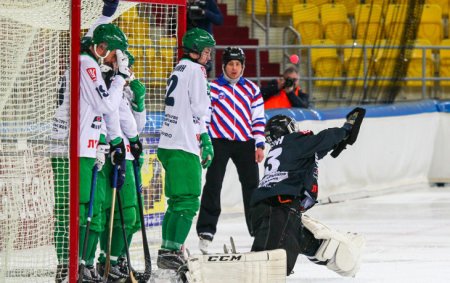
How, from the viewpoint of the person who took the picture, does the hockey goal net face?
facing the viewer and to the right of the viewer

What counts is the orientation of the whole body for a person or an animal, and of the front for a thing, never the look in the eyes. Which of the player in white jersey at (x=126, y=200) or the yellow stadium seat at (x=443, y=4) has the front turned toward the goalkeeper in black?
the yellow stadium seat

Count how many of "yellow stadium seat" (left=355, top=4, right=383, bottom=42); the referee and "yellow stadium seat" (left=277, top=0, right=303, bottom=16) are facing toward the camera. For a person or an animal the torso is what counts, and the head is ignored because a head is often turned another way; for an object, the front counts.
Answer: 3

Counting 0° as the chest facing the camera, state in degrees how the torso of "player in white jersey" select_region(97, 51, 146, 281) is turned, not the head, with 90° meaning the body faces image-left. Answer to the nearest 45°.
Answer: approximately 45°

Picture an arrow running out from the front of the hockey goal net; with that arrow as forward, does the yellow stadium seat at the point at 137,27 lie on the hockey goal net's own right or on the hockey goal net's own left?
on the hockey goal net's own left

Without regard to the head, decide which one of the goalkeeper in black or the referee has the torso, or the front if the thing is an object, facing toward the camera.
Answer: the referee

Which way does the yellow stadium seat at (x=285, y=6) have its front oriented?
toward the camera

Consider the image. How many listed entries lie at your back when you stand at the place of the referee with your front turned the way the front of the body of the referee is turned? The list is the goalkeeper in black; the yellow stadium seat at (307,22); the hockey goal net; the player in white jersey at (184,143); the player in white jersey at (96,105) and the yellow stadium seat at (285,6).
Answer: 2

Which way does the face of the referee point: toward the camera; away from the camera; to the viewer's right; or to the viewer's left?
toward the camera

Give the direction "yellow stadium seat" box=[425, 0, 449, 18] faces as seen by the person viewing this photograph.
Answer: facing the viewer

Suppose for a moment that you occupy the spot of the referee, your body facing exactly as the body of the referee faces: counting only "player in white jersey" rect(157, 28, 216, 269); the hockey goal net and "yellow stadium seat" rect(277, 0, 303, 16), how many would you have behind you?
1

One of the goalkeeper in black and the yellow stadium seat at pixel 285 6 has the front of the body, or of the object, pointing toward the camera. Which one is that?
the yellow stadium seat

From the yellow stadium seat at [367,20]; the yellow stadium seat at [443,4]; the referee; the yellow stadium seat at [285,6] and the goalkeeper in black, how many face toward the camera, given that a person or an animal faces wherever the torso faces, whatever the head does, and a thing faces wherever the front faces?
4

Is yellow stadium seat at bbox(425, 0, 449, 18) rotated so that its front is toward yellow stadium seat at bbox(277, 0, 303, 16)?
no

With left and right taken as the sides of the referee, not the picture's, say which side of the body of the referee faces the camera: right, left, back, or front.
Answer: front

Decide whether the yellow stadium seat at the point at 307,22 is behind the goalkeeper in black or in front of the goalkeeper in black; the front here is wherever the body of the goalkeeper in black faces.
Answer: in front
